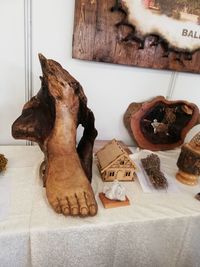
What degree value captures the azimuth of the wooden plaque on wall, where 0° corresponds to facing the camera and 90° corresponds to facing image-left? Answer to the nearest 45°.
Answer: approximately 0°

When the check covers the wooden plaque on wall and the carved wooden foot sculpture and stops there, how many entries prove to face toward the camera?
2

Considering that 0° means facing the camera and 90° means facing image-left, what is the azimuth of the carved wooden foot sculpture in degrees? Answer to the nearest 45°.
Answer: approximately 0°
